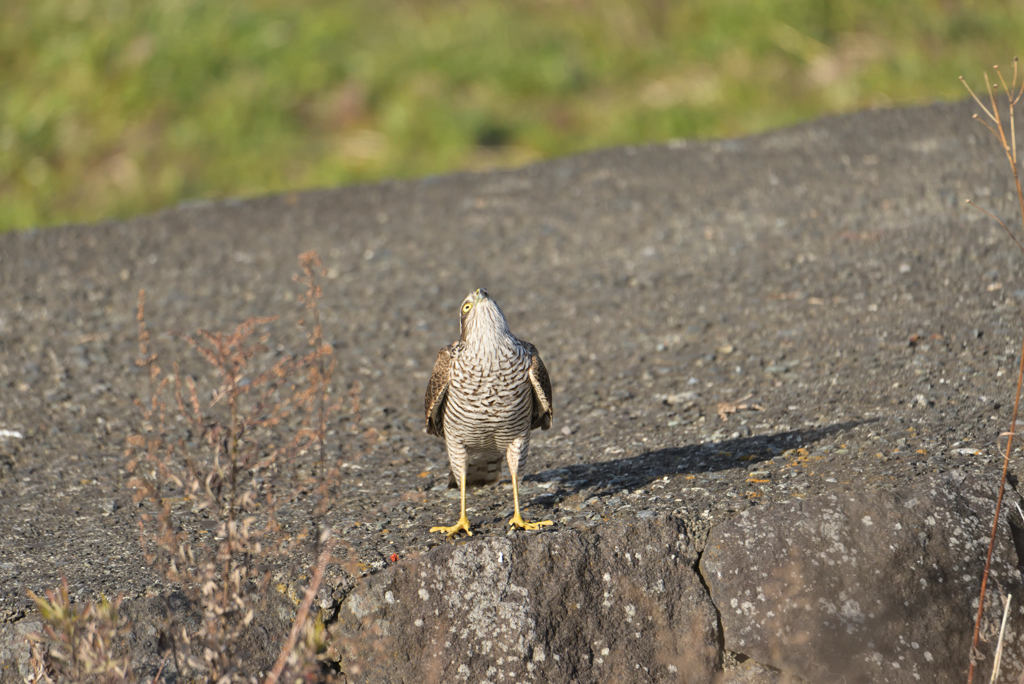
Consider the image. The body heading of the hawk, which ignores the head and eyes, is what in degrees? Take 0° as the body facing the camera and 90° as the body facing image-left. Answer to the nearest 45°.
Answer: approximately 0°
